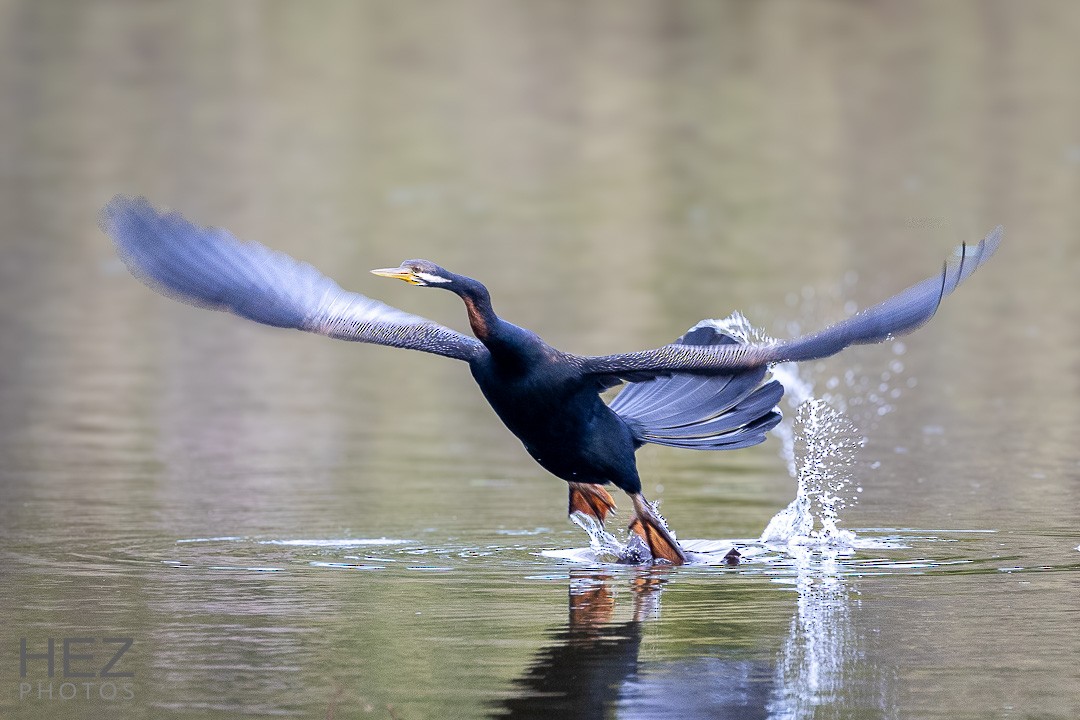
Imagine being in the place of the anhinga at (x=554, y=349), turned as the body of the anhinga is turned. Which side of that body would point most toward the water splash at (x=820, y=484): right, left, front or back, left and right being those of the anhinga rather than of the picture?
back

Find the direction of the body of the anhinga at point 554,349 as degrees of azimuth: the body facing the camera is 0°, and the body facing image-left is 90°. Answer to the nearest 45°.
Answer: approximately 45°
